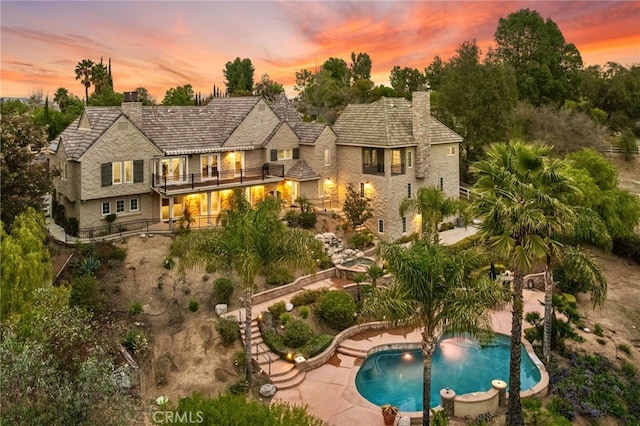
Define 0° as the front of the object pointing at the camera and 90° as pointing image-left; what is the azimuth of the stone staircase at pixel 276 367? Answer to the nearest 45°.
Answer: approximately 315°

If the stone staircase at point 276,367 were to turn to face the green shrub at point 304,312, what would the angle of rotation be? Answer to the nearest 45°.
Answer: approximately 135° to its left

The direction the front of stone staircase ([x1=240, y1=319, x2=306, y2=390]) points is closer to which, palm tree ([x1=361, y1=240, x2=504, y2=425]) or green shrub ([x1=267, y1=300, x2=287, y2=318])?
the palm tree

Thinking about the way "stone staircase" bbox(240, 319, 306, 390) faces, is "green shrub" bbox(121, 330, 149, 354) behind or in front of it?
behind

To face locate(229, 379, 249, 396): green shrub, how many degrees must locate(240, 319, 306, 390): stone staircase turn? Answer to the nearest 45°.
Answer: approximately 90° to its right

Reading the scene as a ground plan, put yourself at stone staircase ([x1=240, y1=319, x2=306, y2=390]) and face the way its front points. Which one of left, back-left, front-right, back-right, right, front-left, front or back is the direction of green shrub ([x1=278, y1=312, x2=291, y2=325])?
back-left

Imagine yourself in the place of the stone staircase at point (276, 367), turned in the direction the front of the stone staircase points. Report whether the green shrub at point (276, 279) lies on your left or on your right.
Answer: on your left
